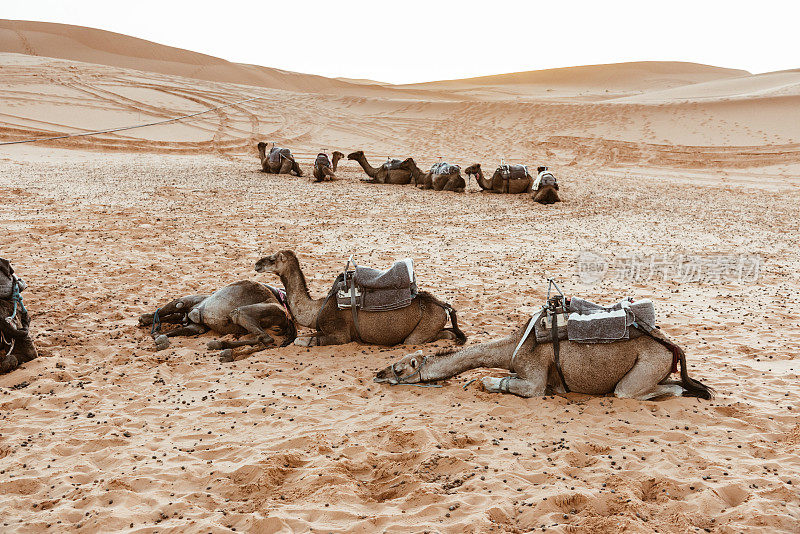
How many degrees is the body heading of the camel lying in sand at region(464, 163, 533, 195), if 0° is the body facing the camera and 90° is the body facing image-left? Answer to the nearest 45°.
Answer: approximately 90°

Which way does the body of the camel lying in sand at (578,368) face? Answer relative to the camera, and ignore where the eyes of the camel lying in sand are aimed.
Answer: to the viewer's left

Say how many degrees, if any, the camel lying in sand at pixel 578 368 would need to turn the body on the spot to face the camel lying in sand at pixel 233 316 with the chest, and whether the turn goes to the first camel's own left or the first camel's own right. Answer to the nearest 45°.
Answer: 0° — it already faces it

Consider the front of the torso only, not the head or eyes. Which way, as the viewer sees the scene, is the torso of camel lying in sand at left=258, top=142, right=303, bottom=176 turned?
to the viewer's left

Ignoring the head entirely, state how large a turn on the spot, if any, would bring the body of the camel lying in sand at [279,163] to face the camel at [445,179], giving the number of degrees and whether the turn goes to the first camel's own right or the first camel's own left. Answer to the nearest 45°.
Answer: approximately 135° to the first camel's own left

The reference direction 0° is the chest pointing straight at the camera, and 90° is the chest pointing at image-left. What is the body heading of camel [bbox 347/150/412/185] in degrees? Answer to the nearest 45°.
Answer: approximately 90°

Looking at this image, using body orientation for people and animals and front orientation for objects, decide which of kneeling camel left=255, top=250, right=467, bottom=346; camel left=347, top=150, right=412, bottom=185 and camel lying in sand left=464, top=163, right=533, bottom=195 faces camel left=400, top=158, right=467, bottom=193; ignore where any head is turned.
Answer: the camel lying in sand

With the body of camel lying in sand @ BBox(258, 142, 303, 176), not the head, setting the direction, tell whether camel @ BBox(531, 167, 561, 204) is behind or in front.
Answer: behind

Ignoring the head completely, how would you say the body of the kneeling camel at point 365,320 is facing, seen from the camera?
to the viewer's left

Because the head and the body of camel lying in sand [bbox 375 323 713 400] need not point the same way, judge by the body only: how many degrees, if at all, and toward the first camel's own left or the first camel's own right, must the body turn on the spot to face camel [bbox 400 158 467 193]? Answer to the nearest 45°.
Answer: approximately 90° to the first camel's own right

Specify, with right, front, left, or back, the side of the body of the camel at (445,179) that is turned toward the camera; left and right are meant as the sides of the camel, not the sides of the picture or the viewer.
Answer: left

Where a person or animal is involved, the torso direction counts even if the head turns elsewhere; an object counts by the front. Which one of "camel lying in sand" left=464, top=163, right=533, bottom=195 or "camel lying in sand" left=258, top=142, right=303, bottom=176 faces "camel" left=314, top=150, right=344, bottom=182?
"camel lying in sand" left=464, top=163, right=533, bottom=195

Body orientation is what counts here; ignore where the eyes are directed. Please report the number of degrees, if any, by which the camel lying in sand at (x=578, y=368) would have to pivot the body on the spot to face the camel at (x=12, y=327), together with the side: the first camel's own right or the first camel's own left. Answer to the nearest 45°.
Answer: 0° — it already faces it

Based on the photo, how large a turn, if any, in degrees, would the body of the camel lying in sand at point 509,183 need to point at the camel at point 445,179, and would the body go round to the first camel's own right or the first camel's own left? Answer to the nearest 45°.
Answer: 0° — it already faces it
